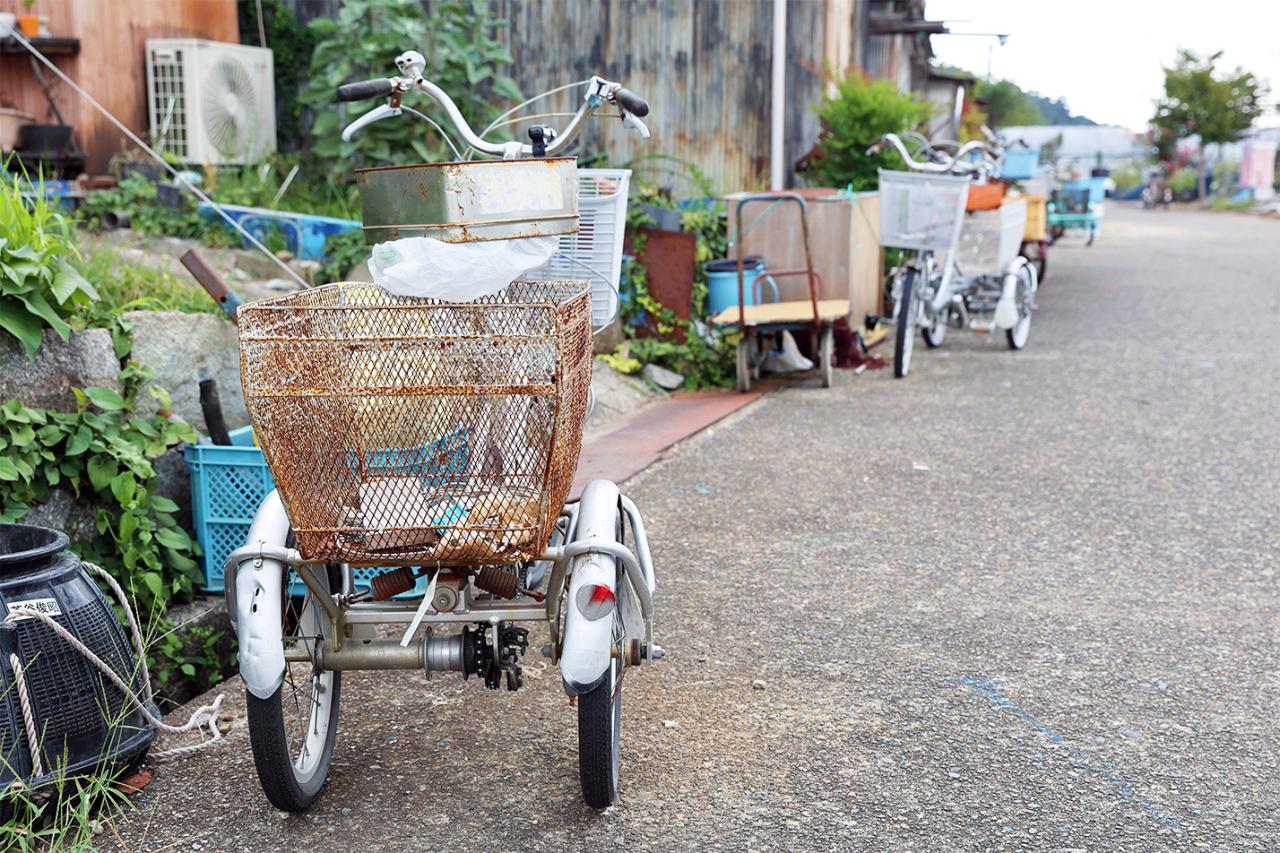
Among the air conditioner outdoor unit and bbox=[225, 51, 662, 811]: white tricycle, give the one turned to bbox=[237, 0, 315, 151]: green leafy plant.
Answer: the white tricycle

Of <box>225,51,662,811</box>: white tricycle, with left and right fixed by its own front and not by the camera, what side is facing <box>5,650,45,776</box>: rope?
left

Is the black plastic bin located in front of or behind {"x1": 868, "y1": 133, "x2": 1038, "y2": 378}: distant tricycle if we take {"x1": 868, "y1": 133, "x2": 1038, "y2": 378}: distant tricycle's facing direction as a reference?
in front

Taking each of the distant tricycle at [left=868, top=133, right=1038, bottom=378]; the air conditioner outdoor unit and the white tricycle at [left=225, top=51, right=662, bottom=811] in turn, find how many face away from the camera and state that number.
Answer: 1

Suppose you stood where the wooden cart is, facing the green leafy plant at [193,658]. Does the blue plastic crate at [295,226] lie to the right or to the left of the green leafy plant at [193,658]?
right

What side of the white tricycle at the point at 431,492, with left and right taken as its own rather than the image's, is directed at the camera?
back

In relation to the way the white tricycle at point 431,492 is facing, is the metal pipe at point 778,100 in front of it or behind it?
in front

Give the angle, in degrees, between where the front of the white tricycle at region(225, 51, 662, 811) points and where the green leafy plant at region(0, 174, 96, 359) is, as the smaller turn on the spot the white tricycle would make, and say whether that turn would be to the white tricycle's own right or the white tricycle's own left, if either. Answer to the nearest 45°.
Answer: approximately 45° to the white tricycle's own left

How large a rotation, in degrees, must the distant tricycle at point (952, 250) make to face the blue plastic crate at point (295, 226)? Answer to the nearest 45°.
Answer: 0° — it already faces it

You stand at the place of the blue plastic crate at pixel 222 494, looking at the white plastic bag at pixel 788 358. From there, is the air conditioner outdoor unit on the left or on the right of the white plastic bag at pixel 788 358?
left

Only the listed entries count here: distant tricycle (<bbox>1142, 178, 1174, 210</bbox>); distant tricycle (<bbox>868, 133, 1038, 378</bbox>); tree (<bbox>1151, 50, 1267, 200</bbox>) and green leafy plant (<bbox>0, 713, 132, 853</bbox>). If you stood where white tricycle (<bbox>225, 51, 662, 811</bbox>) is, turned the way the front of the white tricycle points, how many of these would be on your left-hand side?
1

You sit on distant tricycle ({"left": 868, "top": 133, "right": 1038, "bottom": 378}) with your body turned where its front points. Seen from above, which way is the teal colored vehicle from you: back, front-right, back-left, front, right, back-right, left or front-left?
back-right

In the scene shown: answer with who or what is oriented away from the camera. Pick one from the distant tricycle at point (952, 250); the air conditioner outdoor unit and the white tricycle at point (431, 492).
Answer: the white tricycle

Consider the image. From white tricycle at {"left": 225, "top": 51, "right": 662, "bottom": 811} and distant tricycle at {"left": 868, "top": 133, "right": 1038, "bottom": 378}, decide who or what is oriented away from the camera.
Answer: the white tricycle

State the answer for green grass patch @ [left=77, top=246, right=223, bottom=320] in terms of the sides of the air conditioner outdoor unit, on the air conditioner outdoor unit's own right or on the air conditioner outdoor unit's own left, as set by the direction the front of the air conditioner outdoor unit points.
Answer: on the air conditioner outdoor unit's own right

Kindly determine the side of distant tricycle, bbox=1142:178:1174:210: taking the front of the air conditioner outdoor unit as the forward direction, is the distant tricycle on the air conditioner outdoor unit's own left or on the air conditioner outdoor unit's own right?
on the air conditioner outdoor unit's own left

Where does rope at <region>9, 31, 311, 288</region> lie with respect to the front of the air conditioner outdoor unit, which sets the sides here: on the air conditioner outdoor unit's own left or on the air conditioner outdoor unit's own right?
on the air conditioner outdoor unit's own right

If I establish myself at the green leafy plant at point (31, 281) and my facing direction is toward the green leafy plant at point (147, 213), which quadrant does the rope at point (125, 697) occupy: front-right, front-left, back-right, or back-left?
back-right

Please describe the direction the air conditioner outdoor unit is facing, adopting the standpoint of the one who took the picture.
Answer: facing the viewer and to the right of the viewer

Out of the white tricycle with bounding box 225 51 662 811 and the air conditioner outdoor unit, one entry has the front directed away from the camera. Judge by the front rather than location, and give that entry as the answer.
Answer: the white tricycle
